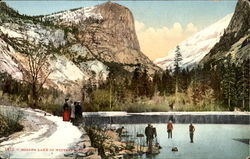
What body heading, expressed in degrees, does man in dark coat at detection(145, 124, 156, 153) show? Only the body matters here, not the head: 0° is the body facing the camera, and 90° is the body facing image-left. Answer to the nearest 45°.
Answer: approximately 180°

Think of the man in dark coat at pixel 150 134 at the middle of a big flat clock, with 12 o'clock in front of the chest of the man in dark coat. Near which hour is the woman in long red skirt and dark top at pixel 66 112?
The woman in long red skirt and dark top is roughly at 9 o'clock from the man in dark coat.

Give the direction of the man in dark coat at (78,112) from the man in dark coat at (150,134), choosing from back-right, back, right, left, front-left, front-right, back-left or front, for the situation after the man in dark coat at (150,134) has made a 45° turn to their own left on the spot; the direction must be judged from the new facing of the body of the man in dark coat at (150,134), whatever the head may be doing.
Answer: front-left
